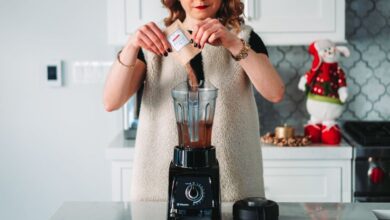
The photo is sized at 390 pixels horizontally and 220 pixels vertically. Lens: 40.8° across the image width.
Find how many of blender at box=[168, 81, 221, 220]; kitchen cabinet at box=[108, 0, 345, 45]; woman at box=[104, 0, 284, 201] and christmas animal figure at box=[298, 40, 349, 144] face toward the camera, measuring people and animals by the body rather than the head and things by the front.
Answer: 4

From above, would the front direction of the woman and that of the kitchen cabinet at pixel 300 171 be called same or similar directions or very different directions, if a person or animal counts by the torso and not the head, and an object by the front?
same or similar directions

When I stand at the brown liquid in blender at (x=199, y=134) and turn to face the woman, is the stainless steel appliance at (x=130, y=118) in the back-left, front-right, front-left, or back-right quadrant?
front-left

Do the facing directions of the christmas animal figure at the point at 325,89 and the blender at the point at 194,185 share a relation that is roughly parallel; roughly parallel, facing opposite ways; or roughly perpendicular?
roughly parallel

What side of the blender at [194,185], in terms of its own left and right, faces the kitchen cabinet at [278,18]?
back

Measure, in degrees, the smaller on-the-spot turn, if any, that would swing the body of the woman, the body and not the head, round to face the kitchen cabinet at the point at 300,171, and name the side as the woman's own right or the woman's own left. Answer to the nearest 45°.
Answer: approximately 135° to the woman's own left

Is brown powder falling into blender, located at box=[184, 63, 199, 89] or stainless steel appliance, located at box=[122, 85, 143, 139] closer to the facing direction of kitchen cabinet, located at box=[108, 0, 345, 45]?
the brown powder falling into blender

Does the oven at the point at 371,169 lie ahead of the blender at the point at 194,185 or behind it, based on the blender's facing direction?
behind

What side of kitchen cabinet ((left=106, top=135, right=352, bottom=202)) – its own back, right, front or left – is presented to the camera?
front

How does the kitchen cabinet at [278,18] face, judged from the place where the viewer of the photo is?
facing the viewer

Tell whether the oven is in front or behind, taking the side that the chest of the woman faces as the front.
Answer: behind

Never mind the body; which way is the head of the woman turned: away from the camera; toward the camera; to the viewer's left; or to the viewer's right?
toward the camera

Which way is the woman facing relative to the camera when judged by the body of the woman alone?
toward the camera

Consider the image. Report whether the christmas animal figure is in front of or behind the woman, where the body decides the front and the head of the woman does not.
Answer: behind
